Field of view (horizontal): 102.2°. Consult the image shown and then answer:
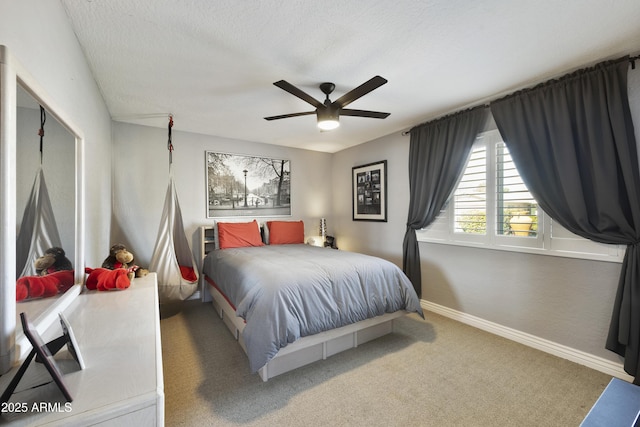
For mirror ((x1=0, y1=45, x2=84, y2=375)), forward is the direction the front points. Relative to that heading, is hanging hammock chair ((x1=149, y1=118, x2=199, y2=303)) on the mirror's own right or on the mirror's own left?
on the mirror's own left

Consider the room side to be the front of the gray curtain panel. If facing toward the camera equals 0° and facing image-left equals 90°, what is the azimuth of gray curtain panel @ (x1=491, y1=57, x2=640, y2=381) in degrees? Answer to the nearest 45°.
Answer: approximately 45°

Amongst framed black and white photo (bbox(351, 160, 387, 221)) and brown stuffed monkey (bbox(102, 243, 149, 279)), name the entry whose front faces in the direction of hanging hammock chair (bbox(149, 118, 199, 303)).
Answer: the framed black and white photo

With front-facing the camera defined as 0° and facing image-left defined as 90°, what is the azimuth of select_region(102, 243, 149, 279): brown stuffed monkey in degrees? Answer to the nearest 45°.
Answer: approximately 315°

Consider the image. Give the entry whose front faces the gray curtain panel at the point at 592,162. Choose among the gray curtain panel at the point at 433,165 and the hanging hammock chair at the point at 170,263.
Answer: the hanging hammock chair

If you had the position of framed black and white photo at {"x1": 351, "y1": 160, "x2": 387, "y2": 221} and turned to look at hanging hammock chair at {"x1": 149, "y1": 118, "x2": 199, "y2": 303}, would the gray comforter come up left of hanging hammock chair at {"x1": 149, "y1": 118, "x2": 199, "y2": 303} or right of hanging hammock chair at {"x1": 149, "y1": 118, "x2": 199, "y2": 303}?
left

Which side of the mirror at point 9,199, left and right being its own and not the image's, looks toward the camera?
right
